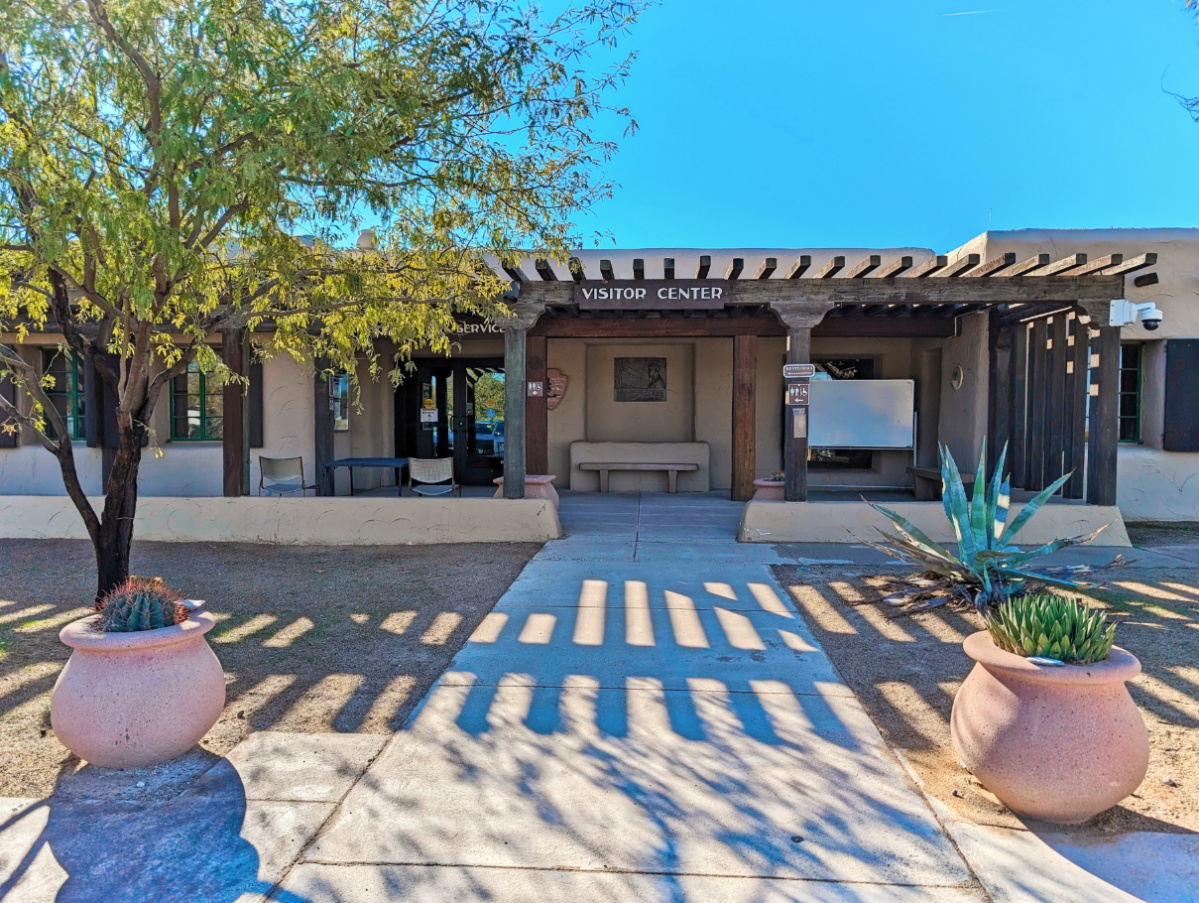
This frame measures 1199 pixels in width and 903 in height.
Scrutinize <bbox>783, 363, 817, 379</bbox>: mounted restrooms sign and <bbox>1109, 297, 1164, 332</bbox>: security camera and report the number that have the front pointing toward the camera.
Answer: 1

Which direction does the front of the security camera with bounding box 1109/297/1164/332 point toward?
to the viewer's right

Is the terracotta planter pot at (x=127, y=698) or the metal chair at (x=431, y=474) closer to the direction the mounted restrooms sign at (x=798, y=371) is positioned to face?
the terracotta planter pot

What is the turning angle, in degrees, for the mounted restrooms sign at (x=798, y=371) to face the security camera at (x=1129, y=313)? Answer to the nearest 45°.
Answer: approximately 90° to its left

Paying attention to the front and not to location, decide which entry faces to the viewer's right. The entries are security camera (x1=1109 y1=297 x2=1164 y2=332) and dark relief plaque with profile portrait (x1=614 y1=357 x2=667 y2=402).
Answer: the security camera

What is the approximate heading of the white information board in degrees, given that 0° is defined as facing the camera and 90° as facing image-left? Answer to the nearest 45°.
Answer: approximately 0°

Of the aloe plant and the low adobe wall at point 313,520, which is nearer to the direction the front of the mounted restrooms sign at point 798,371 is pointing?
the aloe plant

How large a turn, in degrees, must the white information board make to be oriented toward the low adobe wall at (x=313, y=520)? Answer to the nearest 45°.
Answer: approximately 45° to its right

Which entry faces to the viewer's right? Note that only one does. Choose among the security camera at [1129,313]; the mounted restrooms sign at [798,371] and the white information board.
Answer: the security camera

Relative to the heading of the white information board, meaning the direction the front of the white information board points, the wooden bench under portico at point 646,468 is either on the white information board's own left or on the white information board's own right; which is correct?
on the white information board's own right
